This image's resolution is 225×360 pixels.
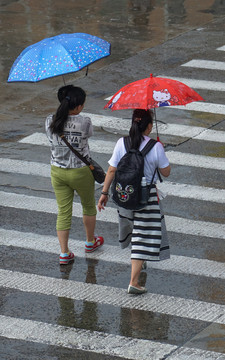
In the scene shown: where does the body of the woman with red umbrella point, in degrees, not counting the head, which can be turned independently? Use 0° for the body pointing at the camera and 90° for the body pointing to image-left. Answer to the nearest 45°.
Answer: approximately 225°

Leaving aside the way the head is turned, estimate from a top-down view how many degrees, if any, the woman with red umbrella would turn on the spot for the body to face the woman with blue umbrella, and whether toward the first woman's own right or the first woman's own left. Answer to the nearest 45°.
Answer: approximately 90° to the first woman's own left
